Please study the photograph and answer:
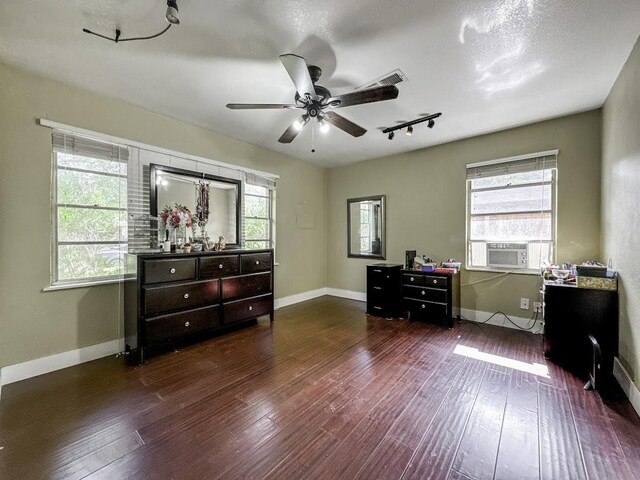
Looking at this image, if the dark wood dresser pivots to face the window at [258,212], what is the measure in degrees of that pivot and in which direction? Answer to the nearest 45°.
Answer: approximately 90° to its left

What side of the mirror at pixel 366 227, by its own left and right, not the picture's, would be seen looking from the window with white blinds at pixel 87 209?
front

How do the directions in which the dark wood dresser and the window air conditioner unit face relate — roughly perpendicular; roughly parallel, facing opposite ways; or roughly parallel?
roughly perpendicular

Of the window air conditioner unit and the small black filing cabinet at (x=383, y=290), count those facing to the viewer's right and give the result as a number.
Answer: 0

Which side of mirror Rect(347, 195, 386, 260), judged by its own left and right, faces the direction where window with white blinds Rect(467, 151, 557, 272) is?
left

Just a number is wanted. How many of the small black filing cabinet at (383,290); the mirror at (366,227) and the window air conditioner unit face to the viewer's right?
0

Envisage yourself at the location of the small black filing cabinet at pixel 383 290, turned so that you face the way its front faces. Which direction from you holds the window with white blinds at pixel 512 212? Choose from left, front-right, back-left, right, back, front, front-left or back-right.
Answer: back-left

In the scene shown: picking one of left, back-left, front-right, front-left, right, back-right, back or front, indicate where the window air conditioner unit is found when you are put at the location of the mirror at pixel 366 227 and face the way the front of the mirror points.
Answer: left

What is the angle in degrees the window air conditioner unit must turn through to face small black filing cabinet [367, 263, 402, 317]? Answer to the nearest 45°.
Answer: approximately 90° to its right

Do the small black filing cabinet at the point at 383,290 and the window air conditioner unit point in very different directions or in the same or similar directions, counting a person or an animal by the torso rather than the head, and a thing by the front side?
same or similar directions

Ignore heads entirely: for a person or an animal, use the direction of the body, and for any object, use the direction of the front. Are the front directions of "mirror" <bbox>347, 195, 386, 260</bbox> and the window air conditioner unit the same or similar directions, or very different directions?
same or similar directions

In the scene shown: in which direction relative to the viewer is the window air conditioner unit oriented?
toward the camera

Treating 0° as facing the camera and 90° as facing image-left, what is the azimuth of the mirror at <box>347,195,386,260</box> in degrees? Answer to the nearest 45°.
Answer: approximately 45°
